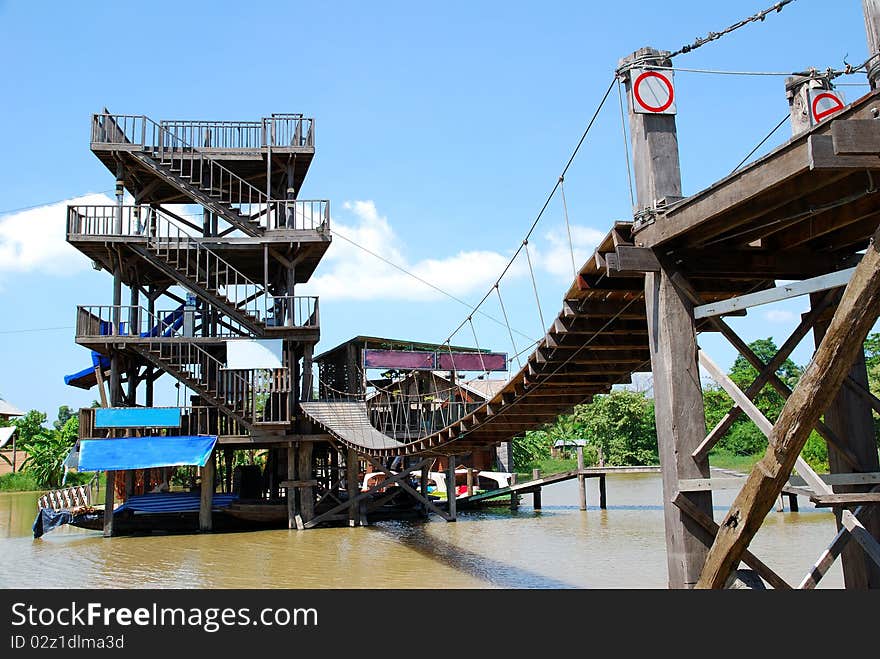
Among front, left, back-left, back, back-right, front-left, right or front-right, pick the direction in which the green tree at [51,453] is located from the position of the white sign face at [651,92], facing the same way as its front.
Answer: back-right

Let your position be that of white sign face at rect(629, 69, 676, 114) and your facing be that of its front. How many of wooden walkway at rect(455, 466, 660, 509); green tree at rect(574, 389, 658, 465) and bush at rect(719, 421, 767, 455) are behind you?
3

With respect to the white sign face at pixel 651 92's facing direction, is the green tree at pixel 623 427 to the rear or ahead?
to the rear

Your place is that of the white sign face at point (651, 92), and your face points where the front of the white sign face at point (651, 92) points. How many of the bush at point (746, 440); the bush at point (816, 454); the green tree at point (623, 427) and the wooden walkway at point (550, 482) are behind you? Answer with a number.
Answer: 4

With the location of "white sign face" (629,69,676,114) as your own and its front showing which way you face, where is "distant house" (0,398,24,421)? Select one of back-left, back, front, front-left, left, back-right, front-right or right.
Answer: back-right

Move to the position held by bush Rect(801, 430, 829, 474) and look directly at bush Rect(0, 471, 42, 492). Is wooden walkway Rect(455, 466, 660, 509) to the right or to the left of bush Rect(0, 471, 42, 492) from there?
left

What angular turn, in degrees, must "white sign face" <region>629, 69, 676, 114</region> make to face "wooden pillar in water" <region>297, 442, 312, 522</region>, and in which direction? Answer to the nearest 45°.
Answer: approximately 135° to its right

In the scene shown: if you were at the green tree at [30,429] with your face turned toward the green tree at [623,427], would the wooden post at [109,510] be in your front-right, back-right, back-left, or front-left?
front-right

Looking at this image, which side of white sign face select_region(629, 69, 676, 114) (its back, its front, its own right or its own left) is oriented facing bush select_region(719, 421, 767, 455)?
back

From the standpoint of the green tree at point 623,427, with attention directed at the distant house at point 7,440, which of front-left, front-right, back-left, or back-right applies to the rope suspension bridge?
front-left

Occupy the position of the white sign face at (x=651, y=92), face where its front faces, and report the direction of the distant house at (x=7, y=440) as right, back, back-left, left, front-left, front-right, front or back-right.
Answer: back-right

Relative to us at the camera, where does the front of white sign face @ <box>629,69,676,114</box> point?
facing the viewer

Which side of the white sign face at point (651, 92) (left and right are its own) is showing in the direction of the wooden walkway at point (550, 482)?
back

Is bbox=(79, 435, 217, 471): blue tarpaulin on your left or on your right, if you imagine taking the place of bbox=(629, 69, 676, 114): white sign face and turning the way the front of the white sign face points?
on your right

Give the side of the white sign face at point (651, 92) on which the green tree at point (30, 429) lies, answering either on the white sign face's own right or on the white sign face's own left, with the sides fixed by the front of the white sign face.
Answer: on the white sign face's own right
